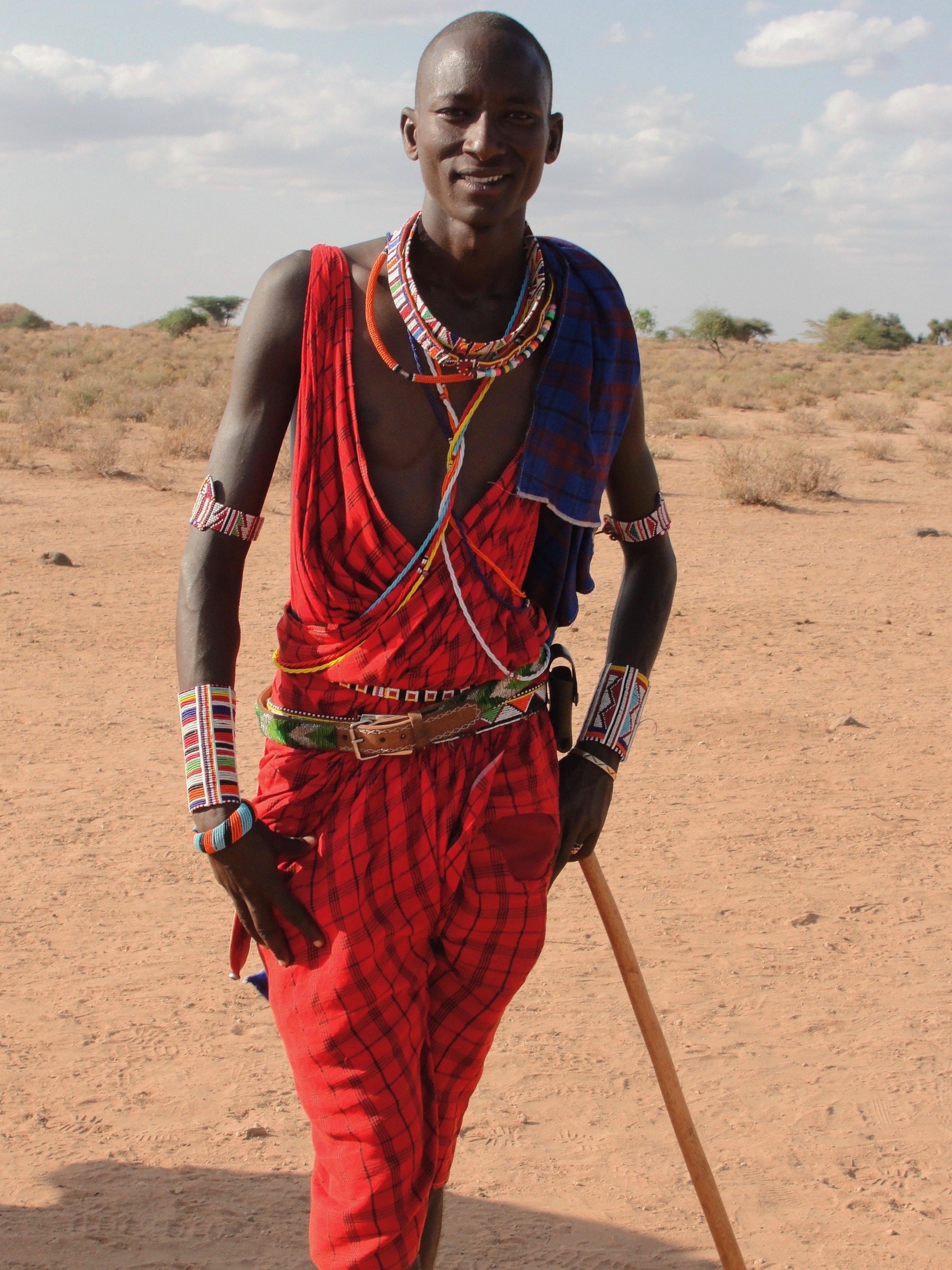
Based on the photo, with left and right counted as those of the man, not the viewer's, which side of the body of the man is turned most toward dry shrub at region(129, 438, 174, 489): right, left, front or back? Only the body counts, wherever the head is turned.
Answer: back

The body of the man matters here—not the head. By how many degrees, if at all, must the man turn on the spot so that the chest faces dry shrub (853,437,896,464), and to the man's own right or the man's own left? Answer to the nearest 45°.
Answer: approximately 180°

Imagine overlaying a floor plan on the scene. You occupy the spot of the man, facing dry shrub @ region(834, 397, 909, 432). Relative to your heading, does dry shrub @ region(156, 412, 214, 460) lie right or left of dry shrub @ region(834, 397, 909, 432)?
left

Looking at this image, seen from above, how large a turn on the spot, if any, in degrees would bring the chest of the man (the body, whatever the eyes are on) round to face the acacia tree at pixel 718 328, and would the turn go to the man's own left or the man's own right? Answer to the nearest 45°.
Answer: approximately 180°

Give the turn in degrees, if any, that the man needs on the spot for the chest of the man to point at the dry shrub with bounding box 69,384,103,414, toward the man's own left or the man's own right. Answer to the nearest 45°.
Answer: approximately 180°

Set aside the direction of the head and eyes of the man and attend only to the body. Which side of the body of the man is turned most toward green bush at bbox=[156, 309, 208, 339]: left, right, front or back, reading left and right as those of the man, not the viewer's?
back

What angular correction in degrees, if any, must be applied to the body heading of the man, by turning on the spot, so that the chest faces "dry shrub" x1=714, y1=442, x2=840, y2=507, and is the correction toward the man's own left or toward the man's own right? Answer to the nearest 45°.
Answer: approximately 180°

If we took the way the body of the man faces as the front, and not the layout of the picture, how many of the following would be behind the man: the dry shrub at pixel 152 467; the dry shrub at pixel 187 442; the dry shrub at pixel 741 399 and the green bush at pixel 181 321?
4

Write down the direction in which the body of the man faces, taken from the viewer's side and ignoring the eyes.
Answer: toward the camera

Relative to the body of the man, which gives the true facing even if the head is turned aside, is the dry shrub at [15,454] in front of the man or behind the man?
behind

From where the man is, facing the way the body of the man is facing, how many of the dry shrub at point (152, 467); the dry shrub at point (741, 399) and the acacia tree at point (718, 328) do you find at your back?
3

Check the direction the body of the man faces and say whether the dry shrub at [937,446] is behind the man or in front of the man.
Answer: behind

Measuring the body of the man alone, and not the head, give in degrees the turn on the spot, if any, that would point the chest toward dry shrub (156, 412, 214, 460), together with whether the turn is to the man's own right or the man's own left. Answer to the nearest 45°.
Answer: approximately 180°
